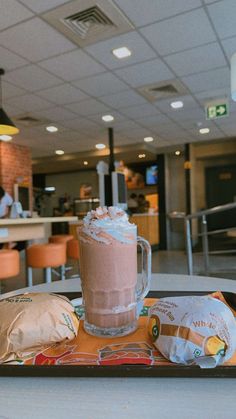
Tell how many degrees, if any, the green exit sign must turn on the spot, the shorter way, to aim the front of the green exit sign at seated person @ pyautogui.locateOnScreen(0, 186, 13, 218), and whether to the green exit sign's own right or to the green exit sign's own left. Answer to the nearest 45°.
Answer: approximately 90° to the green exit sign's own right

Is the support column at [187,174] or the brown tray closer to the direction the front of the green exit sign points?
the brown tray

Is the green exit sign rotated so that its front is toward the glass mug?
yes

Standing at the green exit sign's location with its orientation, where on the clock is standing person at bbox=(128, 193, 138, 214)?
The standing person is roughly at 5 o'clock from the green exit sign.

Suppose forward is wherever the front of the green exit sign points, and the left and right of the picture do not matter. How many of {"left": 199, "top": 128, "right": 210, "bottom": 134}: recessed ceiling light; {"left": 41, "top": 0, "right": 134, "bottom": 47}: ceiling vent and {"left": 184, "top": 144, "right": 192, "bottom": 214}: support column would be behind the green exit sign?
2

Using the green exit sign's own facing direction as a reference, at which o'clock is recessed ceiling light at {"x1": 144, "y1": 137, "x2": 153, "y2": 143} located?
The recessed ceiling light is roughly at 5 o'clock from the green exit sign.

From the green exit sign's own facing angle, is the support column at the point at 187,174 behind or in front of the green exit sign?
behind

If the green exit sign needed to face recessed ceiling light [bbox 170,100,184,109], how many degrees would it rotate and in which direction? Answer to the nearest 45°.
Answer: approximately 90° to its right

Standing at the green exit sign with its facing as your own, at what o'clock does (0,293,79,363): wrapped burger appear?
The wrapped burger is roughly at 12 o'clock from the green exit sign.

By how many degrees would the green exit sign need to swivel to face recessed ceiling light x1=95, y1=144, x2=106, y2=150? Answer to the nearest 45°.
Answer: approximately 135° to its right

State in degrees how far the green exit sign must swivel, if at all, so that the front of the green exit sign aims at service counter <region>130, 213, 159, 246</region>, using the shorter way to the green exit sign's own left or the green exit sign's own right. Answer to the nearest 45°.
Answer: approximately 135° to the green exit sign's own right

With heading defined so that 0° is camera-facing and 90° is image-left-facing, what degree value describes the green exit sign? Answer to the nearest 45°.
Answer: approximately 0°

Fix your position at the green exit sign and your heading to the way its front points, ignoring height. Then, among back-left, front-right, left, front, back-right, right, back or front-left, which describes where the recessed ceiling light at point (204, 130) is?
back
